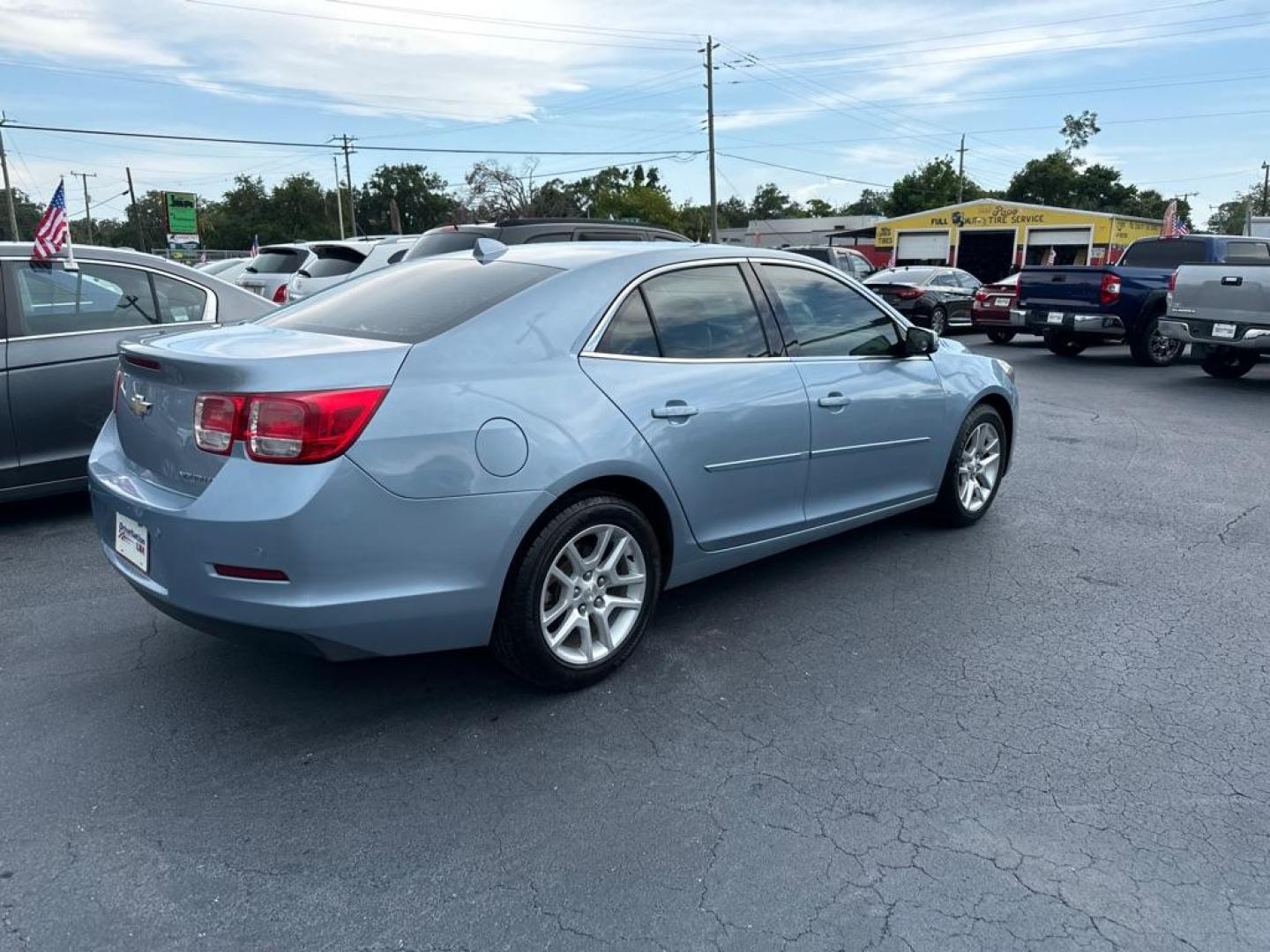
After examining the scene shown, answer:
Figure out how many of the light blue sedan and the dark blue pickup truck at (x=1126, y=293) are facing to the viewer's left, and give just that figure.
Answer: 0

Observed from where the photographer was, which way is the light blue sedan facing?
facing away from the viewer and to the right of the viewer

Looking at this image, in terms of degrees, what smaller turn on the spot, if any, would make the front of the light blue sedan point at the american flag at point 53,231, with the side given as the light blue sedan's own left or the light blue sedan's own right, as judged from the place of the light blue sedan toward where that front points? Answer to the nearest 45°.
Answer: approximately 90° to the light blue sedan's own left

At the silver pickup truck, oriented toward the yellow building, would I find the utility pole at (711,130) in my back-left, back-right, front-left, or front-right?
front-left

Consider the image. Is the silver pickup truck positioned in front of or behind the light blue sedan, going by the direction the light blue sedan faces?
in front

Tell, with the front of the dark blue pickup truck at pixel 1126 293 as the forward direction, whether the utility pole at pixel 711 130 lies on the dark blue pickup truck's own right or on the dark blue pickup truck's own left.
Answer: on the dark blue pickup truck's own left

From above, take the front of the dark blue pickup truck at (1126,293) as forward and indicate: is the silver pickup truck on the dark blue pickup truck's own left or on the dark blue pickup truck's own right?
on the dark blue pickup truck's own right

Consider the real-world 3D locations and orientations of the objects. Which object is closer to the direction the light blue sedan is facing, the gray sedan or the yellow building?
the yellow building

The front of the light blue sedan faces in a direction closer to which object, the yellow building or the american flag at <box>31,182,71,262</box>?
the yellow building

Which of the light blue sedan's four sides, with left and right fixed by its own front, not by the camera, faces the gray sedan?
left

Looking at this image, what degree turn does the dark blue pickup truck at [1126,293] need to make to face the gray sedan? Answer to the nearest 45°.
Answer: approximately 180°

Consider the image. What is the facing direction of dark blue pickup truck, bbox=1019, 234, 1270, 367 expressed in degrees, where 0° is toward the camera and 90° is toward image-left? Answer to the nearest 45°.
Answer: approximately 225°

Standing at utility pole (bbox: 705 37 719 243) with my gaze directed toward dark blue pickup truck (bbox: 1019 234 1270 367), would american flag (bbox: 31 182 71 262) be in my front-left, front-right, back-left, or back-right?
front-right

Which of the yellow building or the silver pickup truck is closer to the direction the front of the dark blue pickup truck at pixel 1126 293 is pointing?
the yellow building

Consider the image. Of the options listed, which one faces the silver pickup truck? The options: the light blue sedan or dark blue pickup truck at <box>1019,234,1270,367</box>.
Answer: the light blue sedan

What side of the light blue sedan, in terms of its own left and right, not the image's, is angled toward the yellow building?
front
